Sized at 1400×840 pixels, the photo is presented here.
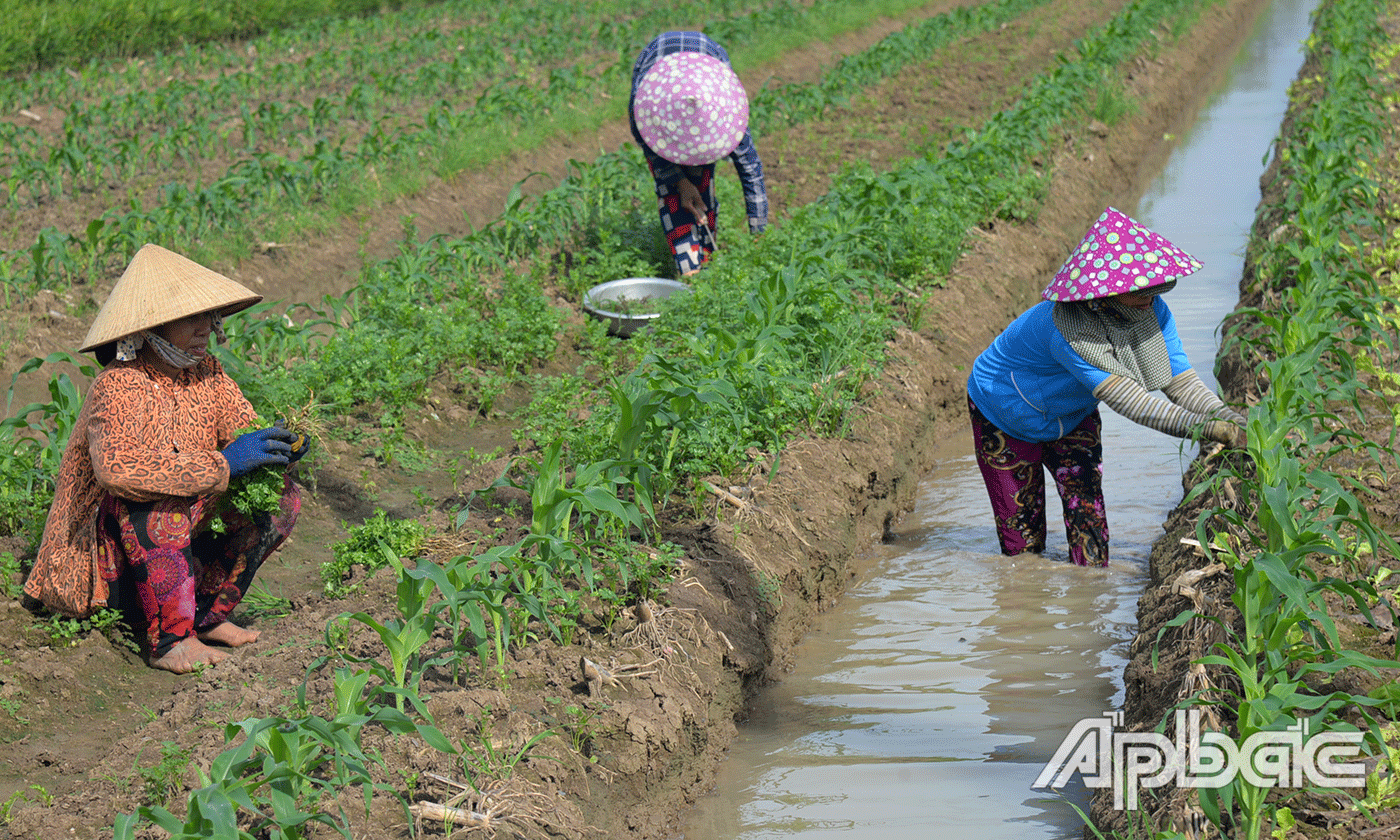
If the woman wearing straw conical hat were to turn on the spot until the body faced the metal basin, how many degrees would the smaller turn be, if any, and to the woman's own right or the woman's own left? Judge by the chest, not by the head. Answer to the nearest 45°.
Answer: approximately 90° to the woman's own left

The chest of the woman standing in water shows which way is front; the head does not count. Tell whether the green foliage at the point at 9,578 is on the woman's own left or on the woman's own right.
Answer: on the woman's own right

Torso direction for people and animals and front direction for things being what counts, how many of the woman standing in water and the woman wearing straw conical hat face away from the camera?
0

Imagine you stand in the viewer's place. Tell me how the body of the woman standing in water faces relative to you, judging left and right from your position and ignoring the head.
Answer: facing the viewer and to the right of the viewer

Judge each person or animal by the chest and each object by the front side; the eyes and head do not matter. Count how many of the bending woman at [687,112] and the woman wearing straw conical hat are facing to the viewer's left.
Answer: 0

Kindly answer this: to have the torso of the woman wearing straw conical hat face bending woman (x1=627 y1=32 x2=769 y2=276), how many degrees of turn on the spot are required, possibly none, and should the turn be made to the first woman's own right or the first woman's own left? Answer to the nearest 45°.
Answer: approximately 90° to the first woman's own left

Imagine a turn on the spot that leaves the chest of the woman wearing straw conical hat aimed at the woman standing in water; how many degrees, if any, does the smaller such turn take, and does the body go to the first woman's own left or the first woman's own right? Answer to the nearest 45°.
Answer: approximately 45° to the first woman's own left

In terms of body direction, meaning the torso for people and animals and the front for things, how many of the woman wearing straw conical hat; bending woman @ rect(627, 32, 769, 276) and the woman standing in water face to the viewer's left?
0

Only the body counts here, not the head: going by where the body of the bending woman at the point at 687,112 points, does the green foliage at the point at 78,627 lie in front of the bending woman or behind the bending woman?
in front

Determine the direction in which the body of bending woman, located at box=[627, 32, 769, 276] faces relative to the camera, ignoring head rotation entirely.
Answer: toward the camera
